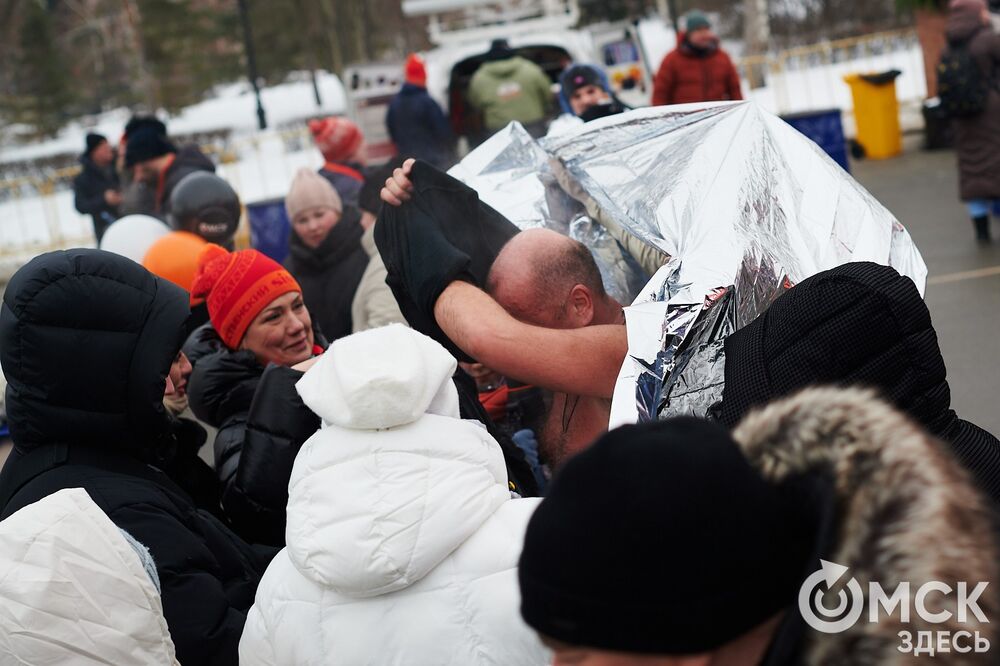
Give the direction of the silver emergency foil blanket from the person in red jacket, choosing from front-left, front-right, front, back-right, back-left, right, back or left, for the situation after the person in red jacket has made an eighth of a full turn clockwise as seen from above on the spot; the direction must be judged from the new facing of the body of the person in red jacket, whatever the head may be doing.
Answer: front-left

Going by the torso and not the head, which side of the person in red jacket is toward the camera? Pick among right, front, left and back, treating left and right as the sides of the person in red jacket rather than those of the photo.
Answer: front

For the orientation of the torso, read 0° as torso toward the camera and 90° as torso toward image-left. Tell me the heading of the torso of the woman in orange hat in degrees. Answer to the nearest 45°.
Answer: approximately 315°

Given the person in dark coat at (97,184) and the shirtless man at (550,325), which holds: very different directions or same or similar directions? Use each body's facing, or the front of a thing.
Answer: very different directions

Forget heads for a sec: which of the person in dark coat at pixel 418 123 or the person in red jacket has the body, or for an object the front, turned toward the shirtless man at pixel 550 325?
the person in red jacket

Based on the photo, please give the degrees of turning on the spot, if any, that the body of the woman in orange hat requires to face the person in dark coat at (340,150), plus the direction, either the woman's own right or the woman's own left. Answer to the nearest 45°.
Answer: approximately 135° to the woman's own left

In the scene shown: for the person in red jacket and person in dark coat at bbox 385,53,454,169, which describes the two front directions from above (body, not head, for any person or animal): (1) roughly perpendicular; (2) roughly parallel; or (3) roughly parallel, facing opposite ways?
roughly parallel, facing opposite ways

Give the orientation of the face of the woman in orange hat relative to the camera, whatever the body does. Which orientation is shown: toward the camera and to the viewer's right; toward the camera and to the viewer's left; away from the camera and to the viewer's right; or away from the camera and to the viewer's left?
toward the camera and to the viewer's right

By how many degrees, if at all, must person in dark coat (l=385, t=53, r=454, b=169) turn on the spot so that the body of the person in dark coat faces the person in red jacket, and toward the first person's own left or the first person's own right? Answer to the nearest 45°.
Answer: approximately 90° to the first person's own right
